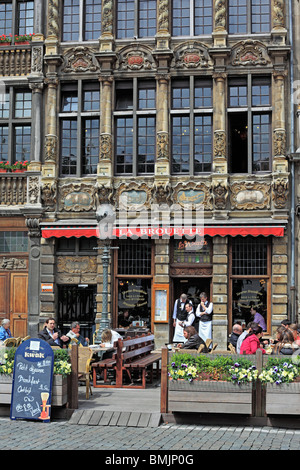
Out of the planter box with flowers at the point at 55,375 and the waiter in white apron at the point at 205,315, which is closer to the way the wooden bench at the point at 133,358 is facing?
the planter box with flowers

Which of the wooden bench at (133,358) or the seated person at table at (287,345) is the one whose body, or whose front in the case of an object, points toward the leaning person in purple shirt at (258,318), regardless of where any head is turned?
the seated person at table at (287,345)

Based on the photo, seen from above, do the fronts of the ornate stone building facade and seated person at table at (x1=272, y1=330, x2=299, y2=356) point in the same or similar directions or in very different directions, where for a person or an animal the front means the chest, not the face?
very different directions

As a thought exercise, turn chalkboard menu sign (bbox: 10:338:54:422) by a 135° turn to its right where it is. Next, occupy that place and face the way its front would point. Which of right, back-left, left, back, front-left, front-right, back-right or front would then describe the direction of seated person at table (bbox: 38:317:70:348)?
front-right

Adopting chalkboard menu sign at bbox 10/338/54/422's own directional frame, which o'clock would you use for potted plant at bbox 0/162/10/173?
The potted plant is roughly at 6 o'clock from the chalkboard menu sign.
